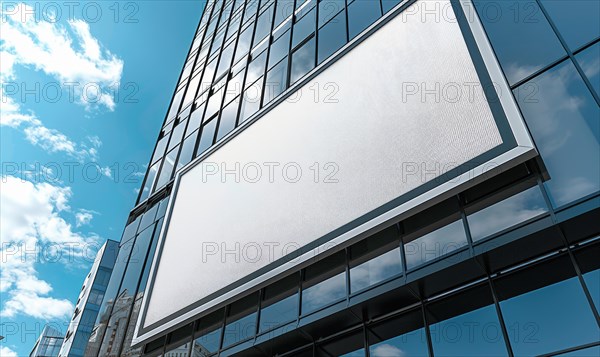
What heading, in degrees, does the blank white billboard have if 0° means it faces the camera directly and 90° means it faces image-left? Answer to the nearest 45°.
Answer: approximately 45°
